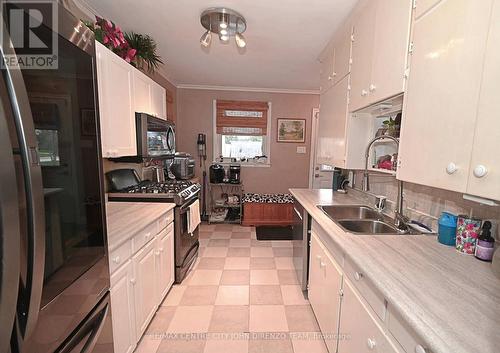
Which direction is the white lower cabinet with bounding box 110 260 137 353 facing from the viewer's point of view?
to the viewer's right

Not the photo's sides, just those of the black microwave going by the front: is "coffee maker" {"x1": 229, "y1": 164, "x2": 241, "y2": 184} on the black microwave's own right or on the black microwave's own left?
on the black microwave's own left

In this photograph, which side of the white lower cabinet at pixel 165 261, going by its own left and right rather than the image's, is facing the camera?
right

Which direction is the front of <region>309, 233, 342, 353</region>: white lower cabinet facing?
to the viewer's left

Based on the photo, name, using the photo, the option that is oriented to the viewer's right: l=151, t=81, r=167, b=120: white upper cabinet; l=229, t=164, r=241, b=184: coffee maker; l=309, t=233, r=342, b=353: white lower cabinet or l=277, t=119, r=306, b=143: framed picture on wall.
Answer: the white upper cabinet

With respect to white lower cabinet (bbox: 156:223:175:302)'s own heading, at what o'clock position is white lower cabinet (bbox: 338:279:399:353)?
white lower cabinet (bbox: 338:279:399:353) is roughly at 2 o'clock from white lower cabinet (bbox: 156:223:175:302).

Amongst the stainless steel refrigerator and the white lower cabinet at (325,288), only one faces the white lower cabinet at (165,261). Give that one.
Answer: the white lower cabinet at (325,288)

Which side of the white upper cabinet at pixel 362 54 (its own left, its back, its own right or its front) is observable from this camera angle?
left

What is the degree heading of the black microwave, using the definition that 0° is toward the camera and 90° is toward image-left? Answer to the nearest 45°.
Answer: approximately 315°

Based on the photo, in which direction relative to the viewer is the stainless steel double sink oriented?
to the viewer's left
